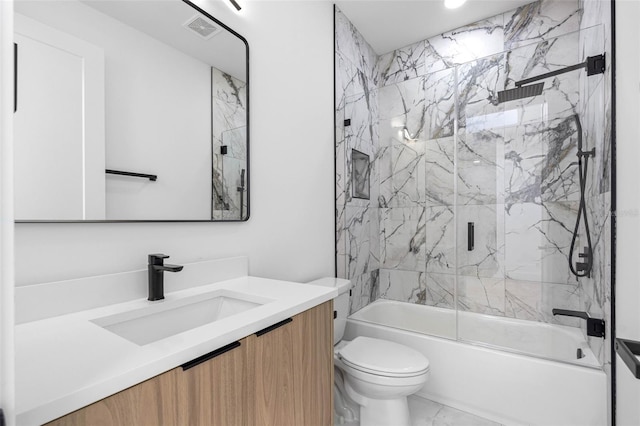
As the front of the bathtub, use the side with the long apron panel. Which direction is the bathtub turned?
toward the camera

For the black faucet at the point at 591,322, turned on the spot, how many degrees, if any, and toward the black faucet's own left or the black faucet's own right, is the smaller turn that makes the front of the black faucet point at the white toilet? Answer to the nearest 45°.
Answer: approximately 45° to the black faucet's own left

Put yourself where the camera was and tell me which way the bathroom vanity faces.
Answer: facing the viewer and to the right of the viewer

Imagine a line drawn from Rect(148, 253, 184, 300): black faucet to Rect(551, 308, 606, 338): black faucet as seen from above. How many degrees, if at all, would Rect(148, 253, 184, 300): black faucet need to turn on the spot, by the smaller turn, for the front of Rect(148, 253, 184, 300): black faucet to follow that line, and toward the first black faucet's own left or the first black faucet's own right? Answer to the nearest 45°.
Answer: approximately 45° to the first black faucet's own left

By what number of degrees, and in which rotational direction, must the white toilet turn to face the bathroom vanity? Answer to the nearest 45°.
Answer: approximately 90° to its right

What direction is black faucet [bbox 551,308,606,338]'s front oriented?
to the viewer's left

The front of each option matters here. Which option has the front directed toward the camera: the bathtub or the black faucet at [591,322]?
the bathtub

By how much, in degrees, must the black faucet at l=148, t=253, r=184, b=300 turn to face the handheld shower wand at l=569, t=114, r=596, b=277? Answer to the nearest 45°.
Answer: approximately 45° to its left

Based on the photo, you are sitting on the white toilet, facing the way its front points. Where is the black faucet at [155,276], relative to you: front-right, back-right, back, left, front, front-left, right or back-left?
right

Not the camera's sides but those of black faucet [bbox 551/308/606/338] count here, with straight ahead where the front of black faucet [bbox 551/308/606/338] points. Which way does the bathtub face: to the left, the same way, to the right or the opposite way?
to the left

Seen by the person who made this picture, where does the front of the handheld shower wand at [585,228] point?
facing to the left of the viewer

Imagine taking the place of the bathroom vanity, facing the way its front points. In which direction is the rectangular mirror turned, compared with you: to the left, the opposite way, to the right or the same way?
the same way

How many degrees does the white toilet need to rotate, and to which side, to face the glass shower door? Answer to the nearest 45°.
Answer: approximately 90° to its left
